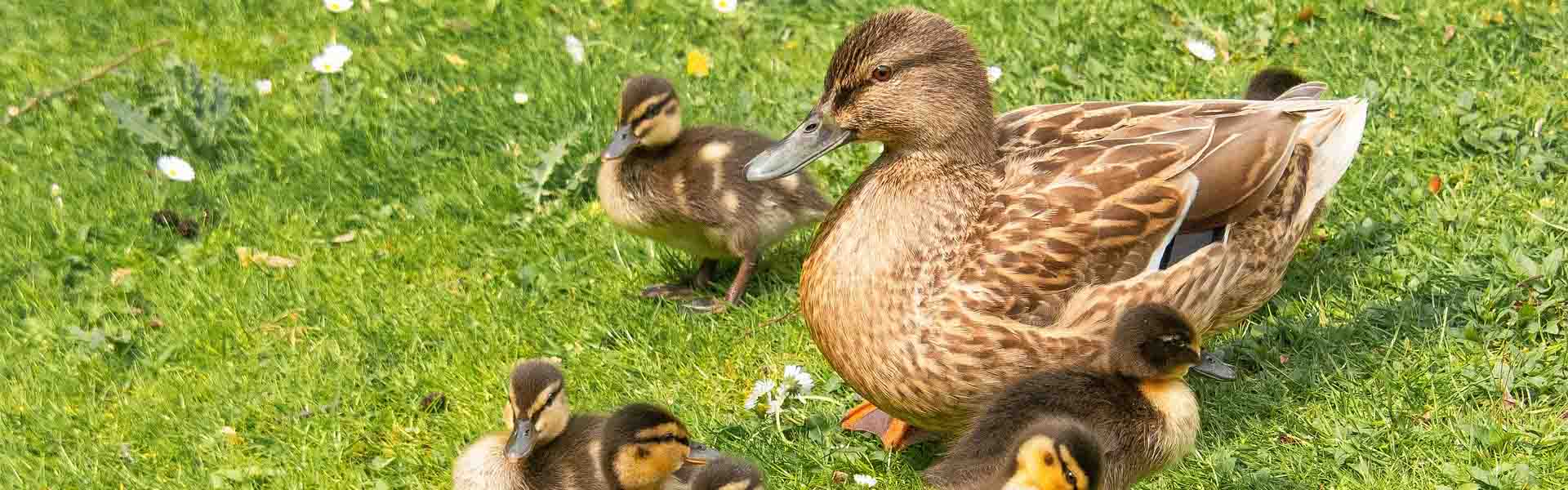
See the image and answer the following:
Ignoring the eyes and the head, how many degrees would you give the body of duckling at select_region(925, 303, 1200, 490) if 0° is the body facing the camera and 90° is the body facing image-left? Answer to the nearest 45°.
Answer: approximately 270°

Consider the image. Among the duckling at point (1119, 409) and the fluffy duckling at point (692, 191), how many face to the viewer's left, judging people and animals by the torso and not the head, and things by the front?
1

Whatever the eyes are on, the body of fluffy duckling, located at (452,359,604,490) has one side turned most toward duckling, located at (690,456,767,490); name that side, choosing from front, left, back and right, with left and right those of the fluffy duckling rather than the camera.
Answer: left

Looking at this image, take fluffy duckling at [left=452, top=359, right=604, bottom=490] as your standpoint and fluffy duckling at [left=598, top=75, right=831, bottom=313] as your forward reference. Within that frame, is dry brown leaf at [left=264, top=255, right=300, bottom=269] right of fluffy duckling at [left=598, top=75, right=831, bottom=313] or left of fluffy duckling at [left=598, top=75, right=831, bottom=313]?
left

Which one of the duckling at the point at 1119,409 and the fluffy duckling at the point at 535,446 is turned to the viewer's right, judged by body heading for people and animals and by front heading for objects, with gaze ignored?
the duckling

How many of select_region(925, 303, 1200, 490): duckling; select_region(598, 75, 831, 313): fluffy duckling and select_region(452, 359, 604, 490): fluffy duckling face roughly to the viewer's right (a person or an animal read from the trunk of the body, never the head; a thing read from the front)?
1

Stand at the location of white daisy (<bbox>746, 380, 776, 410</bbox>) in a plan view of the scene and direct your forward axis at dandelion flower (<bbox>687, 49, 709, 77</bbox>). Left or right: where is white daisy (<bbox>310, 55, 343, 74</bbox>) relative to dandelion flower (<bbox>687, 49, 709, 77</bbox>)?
left

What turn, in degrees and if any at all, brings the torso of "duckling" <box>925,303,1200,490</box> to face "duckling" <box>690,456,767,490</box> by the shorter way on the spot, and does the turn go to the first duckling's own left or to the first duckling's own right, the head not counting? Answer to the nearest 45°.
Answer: approximately 135° to the first duckling's own right

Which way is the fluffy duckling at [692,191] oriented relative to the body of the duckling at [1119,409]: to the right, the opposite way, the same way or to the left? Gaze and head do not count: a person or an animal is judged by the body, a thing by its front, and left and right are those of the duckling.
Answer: the opposite way

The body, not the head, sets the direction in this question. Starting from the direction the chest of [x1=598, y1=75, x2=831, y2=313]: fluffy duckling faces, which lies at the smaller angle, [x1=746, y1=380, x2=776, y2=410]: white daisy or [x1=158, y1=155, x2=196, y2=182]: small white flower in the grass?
the small white flower in the grass

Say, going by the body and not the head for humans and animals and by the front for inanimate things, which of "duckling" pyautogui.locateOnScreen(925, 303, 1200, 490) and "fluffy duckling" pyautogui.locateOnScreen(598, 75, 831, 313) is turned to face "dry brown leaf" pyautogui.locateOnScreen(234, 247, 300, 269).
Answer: the fluffy duckling

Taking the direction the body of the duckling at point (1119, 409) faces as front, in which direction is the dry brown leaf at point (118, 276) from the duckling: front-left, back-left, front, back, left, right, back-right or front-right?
back

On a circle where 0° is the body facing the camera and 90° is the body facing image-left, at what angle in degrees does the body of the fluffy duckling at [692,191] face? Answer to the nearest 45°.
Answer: approximately 90°
